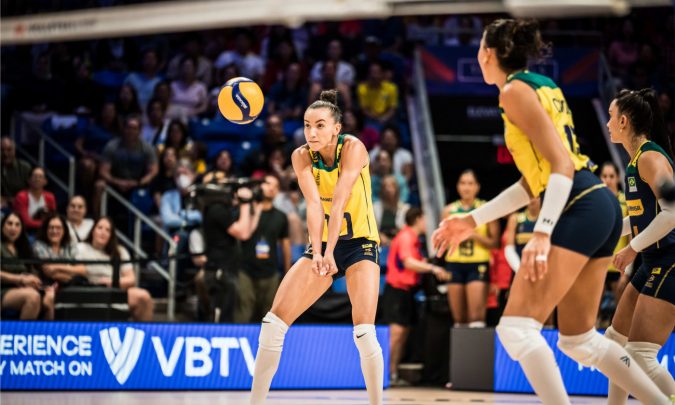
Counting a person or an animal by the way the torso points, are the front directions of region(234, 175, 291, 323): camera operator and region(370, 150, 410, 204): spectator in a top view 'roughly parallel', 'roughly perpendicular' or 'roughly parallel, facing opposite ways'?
roughly parallel

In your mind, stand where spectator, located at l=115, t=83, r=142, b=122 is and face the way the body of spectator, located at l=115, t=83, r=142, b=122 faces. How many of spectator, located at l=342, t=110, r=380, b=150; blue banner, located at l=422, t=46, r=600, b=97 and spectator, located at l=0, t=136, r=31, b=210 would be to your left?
2

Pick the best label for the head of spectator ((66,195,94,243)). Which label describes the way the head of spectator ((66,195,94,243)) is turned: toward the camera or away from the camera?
toward the camera

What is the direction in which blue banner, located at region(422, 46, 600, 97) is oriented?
toward the camera

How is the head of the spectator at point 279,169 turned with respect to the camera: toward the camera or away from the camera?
toward the camera

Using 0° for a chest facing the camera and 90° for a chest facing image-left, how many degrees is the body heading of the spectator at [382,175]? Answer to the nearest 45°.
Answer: approximately 0°

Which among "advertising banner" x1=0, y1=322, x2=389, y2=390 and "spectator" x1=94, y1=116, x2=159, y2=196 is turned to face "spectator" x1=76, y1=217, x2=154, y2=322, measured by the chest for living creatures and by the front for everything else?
"spectator" x1=94, y1=116, x2=159, y2=196

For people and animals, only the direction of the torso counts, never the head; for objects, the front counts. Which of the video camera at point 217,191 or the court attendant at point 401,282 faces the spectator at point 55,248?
the video camera

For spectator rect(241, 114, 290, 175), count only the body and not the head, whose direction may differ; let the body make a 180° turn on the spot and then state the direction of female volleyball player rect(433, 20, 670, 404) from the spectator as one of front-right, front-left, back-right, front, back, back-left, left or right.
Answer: back

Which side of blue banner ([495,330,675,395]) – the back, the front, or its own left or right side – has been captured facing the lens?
front

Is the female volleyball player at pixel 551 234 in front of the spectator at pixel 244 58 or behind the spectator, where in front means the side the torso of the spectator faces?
in front

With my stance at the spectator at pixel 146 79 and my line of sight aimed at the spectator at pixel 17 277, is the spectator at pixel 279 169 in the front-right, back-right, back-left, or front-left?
front-left

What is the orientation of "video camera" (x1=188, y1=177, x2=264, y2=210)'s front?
to the viewer's left

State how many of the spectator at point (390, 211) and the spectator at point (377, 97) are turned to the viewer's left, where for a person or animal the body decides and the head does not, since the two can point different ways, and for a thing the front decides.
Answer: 0

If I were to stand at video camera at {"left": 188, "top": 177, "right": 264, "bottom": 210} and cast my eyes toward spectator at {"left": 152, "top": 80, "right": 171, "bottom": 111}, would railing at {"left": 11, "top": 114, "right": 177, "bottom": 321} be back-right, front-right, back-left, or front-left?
front-left

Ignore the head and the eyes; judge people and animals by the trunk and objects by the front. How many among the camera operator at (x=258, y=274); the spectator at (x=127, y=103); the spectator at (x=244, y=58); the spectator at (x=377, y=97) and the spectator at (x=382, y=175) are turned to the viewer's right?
0
